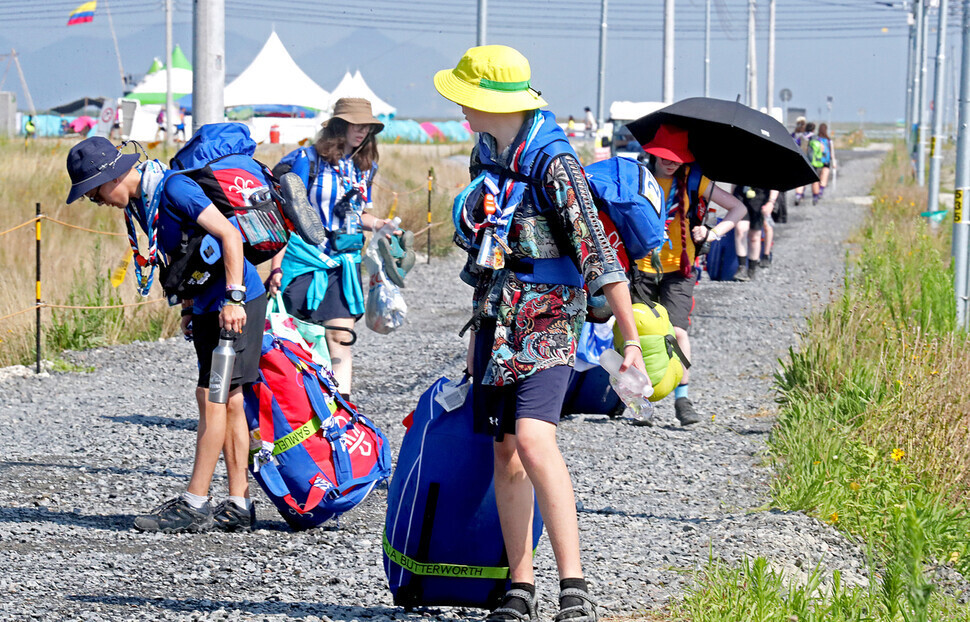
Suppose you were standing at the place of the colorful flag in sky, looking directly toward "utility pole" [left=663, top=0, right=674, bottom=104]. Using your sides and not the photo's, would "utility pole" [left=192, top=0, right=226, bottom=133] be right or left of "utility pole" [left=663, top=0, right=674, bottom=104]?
right

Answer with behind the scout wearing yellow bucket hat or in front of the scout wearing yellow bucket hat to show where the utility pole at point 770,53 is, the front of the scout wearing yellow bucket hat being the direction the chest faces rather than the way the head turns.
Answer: behind

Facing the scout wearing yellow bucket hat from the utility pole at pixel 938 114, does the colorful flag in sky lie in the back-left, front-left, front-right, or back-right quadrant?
back-right

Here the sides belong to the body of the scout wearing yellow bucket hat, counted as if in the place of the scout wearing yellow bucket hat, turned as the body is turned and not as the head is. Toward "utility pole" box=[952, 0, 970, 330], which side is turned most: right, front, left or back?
back

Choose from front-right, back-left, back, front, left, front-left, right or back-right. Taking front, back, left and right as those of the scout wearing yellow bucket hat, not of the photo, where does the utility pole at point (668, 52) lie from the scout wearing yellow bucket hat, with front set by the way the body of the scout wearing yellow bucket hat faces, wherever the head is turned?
back-right

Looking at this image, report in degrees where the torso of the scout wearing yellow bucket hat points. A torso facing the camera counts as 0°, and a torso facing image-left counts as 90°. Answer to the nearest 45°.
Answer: approximately 45°

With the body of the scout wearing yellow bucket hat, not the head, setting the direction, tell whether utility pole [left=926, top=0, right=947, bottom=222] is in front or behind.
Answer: behind

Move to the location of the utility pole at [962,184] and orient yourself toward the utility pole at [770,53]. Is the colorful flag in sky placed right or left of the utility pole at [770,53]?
left

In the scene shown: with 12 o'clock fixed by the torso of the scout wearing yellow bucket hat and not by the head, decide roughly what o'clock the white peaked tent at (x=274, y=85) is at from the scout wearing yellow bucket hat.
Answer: The white peaked tent is roughly at 4 o'clock from the scout wearing yellow bucket hat.

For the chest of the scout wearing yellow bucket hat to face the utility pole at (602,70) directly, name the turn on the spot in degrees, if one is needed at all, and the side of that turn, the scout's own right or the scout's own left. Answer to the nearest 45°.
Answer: approximately 135° to the scout's own right

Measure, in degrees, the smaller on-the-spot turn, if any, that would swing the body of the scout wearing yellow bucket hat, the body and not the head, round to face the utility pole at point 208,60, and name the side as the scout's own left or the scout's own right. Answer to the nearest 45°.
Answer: approximately 90° to the scout's own right

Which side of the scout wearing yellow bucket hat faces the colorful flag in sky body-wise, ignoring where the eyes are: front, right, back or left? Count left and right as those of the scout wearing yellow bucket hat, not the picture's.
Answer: right
